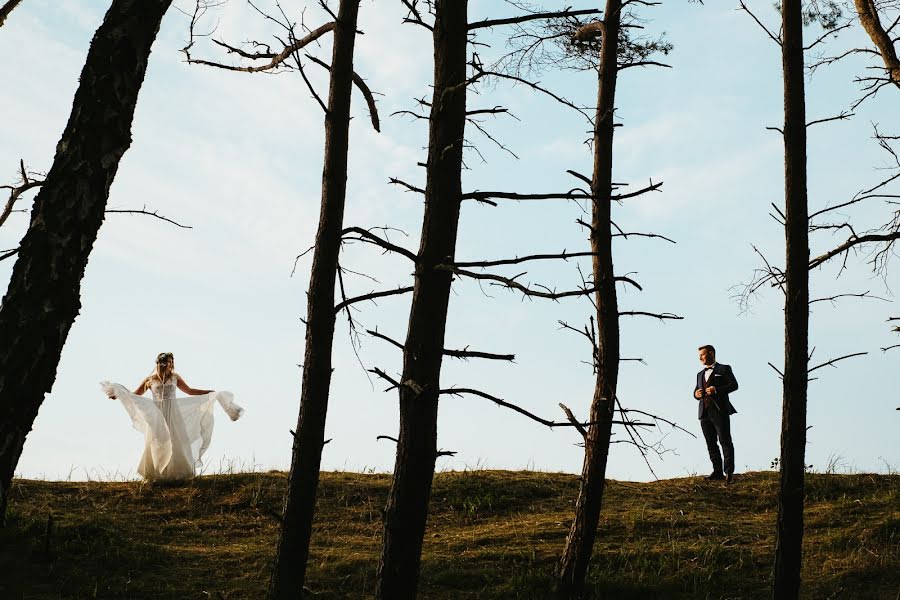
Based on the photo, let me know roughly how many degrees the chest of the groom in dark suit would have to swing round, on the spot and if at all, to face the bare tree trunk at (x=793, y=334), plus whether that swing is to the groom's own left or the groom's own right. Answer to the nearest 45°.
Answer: approximately 45° to the groom's own left

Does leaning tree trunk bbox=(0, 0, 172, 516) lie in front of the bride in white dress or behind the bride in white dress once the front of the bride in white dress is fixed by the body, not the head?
in front

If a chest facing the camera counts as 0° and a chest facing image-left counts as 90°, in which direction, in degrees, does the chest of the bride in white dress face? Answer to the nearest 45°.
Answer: approximately 0°

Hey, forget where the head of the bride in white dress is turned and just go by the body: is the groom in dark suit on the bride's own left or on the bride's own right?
on the bride's own left

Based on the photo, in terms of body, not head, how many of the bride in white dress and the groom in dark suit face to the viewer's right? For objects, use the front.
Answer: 0

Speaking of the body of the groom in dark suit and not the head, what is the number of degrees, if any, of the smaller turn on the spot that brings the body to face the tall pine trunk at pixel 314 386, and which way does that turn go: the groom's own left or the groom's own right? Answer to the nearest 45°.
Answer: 0° — they already face it

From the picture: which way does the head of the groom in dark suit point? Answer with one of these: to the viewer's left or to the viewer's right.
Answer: to the viewer's left

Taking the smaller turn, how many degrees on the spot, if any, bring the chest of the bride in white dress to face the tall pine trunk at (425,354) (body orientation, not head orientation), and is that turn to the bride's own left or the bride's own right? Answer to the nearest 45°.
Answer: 0° — they already face it

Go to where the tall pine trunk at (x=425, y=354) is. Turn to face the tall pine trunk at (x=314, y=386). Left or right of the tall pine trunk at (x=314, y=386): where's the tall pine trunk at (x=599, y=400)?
right
